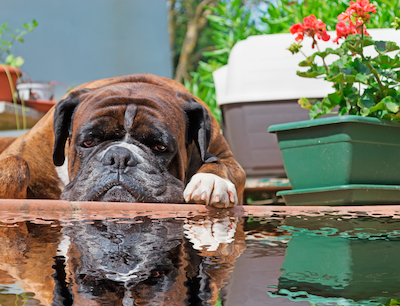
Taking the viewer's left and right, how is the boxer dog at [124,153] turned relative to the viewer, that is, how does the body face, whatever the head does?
facing the viewer

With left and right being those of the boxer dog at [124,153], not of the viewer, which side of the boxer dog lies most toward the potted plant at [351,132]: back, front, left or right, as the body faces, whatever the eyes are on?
left

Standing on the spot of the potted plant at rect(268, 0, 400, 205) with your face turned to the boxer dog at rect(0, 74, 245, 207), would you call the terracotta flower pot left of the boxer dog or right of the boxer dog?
right

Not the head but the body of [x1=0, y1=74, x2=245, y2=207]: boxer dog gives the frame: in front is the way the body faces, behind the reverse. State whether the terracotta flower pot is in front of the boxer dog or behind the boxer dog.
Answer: behind

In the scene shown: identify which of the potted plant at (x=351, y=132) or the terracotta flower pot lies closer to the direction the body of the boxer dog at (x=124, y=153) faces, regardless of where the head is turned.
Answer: the potted plant
